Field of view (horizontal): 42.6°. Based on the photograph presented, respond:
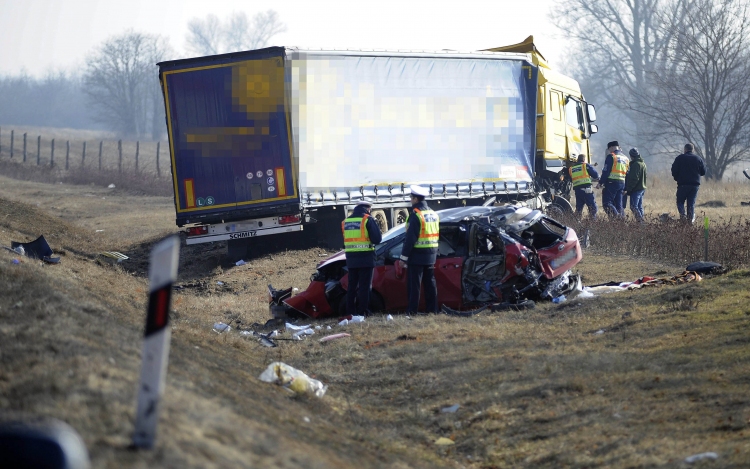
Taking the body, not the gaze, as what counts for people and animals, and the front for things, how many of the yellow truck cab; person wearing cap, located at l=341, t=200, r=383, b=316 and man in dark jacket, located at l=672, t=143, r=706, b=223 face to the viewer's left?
0

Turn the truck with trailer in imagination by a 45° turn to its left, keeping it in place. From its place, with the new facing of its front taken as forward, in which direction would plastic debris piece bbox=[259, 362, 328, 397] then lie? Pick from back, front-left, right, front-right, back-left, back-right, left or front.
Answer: back

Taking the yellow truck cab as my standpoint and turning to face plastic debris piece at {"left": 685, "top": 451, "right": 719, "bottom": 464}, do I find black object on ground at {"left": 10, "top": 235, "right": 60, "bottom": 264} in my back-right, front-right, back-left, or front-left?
front-right

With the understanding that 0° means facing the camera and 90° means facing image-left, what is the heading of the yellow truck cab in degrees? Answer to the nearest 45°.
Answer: approximately 225°

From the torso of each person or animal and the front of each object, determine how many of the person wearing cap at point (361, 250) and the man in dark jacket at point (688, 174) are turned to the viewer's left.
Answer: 0

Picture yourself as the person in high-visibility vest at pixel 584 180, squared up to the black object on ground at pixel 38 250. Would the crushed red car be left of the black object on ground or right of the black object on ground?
left

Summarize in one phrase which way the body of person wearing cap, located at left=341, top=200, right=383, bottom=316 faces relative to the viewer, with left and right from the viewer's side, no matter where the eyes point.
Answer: facing away from the viewer and to the right of the viewer

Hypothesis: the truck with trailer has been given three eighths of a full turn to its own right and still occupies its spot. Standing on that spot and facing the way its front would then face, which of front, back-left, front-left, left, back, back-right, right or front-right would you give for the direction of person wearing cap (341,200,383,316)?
front

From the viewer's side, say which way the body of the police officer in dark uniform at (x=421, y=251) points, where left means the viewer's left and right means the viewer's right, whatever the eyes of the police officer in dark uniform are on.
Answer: facing away from the viewer and to the left of the viewer

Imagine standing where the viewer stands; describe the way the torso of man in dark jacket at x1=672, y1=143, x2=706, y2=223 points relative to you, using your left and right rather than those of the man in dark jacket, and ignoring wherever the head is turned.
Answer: facing away from the viewer

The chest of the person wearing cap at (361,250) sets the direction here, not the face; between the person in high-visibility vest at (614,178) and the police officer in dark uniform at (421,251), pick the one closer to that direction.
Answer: the person in high-visibility vest

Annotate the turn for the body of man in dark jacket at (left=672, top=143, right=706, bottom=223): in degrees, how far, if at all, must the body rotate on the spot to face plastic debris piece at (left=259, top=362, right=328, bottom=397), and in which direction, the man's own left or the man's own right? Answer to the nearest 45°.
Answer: approximately 180°
